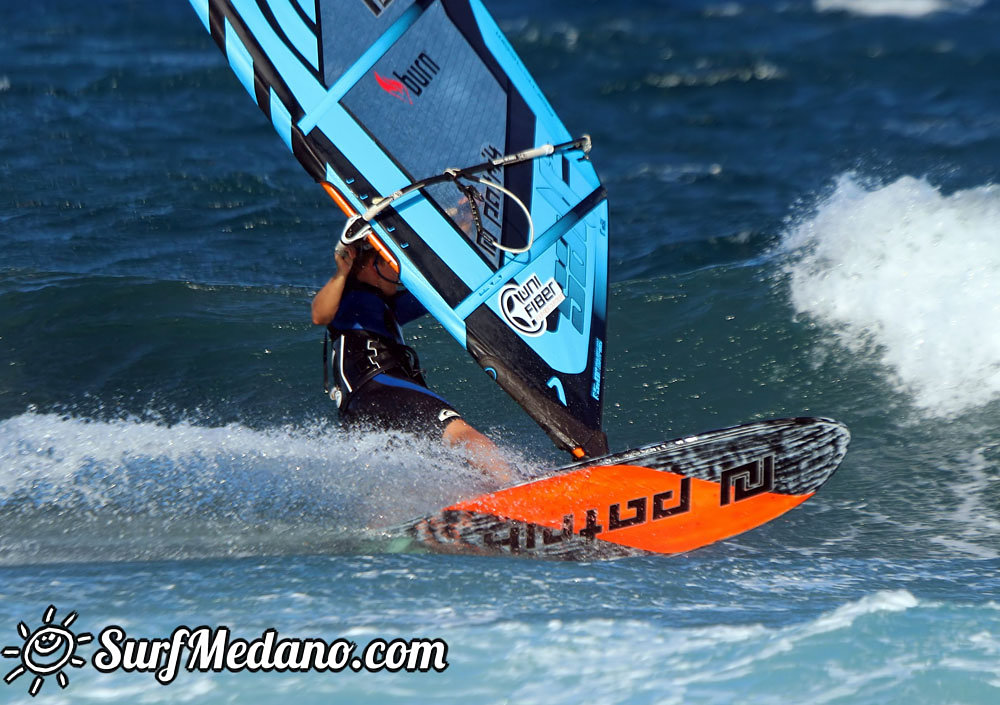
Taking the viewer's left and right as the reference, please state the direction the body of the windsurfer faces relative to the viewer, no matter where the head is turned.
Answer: facing the viewer and to the right of the viewer
